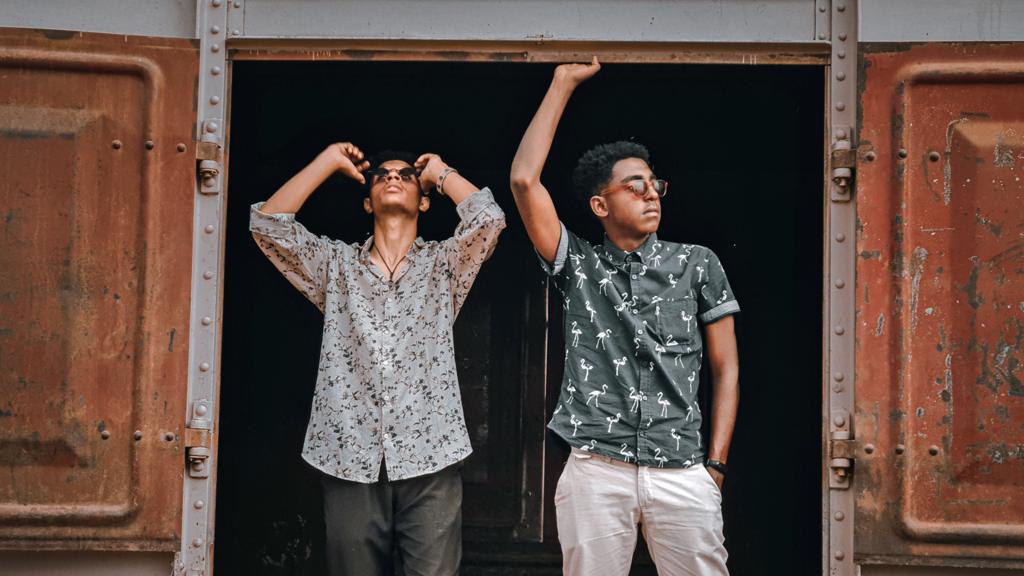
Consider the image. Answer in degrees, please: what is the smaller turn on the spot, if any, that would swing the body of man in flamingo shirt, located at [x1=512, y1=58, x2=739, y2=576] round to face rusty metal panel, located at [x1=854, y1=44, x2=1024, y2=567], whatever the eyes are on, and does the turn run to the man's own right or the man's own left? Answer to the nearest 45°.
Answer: approximately 90° to the man's own left

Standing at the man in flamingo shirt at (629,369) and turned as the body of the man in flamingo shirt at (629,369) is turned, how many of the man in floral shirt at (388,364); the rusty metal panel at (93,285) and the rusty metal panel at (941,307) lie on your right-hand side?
2

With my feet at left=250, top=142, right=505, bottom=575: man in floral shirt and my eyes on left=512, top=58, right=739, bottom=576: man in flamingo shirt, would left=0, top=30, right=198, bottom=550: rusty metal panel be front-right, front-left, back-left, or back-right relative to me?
back-right

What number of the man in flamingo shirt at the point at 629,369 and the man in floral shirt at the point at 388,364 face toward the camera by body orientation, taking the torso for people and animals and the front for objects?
2

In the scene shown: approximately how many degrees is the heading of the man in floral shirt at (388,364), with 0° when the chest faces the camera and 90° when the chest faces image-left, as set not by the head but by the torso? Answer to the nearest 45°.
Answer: approximately 0°

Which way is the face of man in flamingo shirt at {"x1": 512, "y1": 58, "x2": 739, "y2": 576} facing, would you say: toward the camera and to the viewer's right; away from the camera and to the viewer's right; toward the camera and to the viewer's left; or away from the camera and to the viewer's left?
toward the camera and to the viewer's right

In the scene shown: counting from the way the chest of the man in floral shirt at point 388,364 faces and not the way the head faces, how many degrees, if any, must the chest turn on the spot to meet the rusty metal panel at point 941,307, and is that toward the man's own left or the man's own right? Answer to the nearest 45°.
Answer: approximately 90° to the man's own left

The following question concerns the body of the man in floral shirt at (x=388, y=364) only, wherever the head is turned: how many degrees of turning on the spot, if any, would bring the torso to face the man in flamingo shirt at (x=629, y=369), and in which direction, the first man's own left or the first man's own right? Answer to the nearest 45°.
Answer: approximately 90° to the first man's own left
